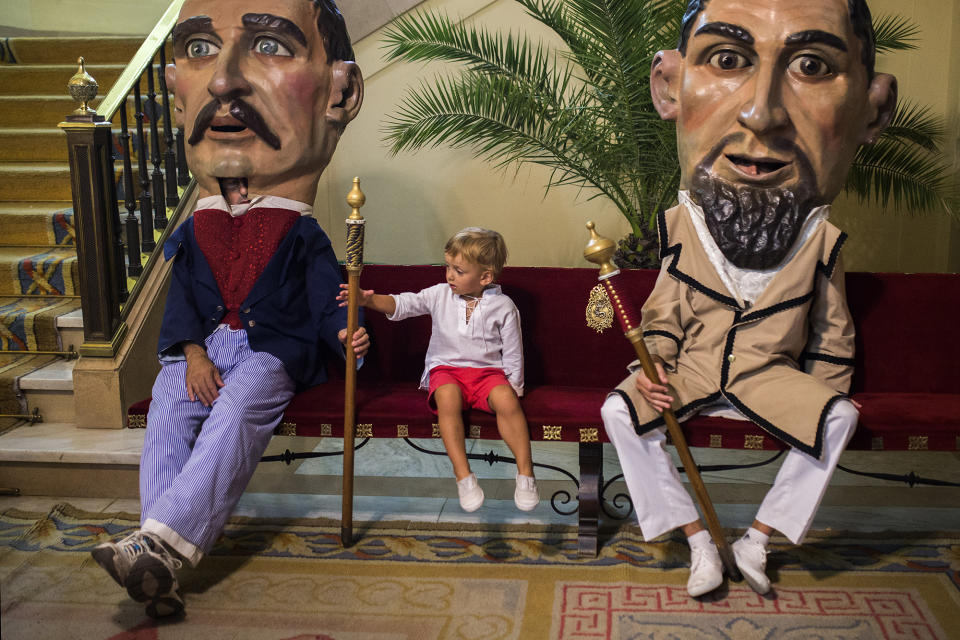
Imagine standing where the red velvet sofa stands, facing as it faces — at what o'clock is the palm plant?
The palm plant is roughly at 6 o'clock from the red velvet sofa.

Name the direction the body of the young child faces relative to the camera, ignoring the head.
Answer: toward the camera

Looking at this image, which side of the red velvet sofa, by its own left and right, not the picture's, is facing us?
front

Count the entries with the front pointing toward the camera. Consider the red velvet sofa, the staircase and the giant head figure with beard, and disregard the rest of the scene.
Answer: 3

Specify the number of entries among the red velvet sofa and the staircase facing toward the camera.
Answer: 2

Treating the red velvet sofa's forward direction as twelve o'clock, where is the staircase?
The staircase is roughly at 4 o'clock from the red velvet sofa.

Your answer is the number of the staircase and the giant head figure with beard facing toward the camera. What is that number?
2

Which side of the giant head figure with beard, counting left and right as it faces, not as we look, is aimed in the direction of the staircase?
right

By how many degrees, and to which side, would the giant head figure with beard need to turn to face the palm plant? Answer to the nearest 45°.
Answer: approximately 135° to its right

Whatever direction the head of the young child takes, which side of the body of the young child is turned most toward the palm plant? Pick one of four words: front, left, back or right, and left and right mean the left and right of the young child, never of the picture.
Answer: back

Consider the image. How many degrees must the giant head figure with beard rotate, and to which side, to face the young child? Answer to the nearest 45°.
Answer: approximately 90° to its right

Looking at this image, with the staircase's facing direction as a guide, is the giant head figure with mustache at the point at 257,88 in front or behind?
in front

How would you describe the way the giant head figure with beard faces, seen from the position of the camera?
facing the viewer

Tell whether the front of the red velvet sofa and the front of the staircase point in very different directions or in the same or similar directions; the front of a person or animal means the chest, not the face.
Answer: same or similar directions
